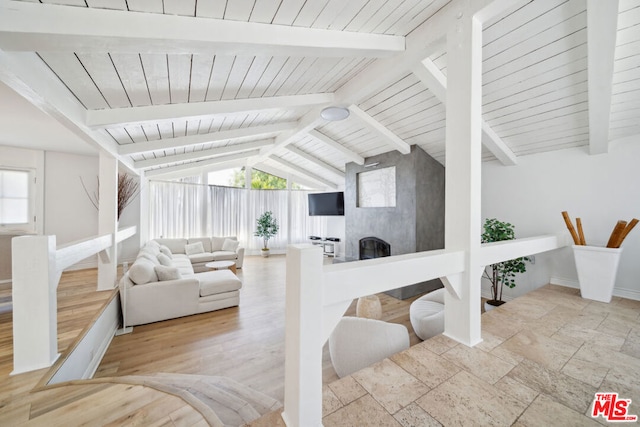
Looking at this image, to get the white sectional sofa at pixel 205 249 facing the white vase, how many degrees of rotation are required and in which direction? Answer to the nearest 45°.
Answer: approximately 45° to its left

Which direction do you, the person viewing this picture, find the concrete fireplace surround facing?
facing the viewer and to the left of the viewer

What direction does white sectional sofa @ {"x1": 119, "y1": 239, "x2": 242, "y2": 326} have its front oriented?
to the viewer's right

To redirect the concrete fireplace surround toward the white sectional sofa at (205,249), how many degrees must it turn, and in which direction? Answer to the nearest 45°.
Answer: approximately 45° to its right

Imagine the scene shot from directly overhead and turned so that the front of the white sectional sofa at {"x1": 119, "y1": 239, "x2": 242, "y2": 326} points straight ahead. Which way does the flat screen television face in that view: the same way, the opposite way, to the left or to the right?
the opposite way

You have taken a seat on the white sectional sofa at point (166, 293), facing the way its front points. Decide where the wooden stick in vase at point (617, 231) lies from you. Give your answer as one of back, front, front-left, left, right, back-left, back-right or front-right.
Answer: front-right

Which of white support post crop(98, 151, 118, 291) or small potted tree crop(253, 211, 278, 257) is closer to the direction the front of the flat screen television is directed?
the white support post

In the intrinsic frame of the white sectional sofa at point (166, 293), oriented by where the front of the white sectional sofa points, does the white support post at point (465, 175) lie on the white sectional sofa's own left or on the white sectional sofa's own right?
on the white sectional sofa's own right

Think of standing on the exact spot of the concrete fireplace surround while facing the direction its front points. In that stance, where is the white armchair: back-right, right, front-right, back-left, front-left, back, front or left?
front-left

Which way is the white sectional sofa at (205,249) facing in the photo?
toward the camera

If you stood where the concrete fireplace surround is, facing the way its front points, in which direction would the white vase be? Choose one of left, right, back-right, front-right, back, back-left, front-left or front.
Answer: left

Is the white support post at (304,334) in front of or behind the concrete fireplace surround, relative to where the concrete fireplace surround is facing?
in front

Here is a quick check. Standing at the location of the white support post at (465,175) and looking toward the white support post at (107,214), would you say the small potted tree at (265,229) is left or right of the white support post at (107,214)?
right

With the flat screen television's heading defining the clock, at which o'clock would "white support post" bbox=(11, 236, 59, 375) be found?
The white support post is roughly at 11 o'clock from the flat screen television.

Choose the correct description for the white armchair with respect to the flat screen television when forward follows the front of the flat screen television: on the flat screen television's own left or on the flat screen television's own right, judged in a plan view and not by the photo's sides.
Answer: on the flat screen television's own left
